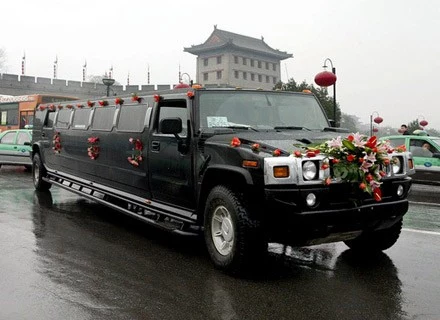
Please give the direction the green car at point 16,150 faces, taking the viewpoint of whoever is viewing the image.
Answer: facing to the right of the viewer

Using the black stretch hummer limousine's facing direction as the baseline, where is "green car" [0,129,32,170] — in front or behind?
behind

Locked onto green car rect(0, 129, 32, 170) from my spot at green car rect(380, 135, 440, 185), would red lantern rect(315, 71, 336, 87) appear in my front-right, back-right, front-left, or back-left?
front-right

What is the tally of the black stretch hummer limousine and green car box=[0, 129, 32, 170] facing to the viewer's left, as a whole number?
0

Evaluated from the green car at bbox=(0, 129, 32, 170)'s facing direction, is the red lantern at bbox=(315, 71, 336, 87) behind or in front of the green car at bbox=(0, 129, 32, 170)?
in front

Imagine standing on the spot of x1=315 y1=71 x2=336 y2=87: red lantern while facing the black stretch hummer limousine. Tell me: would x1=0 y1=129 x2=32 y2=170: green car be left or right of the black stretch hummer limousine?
right

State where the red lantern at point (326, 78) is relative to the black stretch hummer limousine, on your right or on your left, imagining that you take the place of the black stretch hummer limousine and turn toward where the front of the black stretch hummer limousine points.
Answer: on your left

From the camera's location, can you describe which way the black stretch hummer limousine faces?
facing the viewer and to the right of the viewer

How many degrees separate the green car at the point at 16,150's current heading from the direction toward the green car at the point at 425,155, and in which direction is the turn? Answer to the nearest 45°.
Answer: approximately 45° to its right

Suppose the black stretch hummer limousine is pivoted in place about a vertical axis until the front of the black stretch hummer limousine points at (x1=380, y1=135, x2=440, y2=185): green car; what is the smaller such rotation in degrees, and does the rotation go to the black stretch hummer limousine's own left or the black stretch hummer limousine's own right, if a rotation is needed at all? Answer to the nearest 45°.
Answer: approximately 90° to the black stretch hummer limousine's own left
